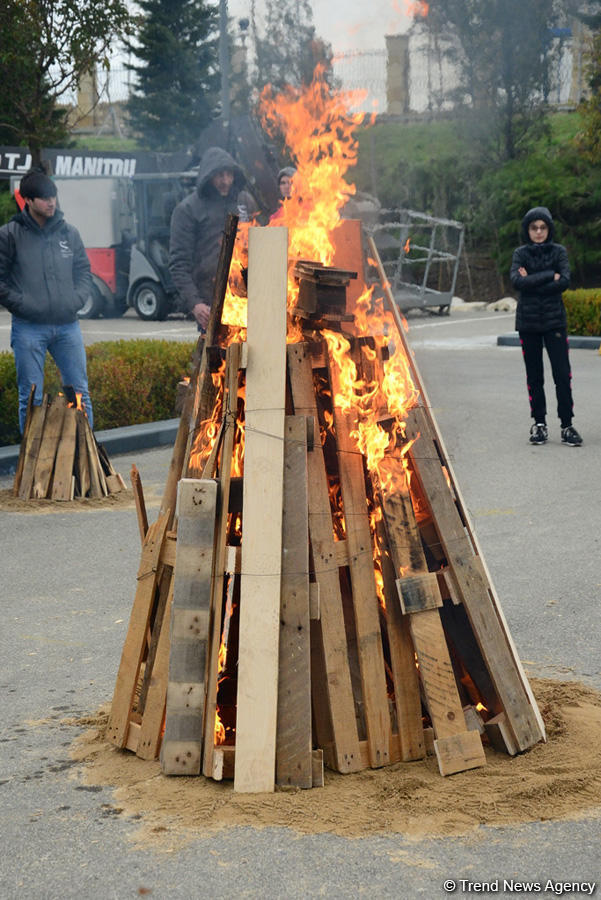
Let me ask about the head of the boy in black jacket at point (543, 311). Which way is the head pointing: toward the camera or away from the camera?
toward the camera

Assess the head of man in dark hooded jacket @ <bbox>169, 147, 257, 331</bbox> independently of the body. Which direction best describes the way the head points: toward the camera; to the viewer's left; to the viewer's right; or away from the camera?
toward the camera

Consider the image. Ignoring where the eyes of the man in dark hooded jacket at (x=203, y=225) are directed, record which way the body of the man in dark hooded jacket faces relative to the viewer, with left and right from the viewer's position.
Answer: facing the viewer and to the right of the viewer

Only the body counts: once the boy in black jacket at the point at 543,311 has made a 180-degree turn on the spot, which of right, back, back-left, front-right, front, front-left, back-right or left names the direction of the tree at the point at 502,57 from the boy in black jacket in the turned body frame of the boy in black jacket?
front

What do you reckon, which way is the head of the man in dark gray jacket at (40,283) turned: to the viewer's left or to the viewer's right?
to the viewer's right

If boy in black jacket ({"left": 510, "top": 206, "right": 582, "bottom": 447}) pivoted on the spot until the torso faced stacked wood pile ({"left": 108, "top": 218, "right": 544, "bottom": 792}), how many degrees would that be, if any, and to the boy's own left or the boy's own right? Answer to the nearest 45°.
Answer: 0° — they already face it

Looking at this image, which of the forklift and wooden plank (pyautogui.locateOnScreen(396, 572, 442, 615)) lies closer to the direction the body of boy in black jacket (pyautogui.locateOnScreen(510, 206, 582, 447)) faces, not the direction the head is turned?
the wooden plank

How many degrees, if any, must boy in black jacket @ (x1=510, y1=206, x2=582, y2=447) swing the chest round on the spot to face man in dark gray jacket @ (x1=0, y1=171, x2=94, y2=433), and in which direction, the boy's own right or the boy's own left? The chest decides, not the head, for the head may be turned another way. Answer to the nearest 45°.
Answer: approximately 45° to the boy's own right

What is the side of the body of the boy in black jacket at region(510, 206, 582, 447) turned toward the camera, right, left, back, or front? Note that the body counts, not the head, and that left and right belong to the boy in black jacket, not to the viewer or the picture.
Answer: front

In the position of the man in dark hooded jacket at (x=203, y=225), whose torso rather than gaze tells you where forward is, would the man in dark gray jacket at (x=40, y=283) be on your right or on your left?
on your right

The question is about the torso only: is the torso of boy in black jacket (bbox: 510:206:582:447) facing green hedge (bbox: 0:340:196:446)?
no
